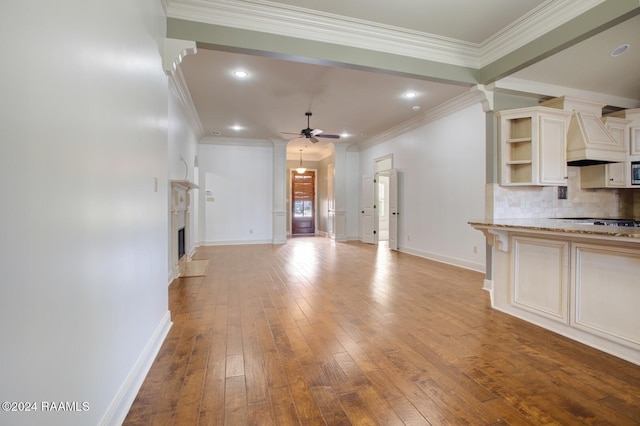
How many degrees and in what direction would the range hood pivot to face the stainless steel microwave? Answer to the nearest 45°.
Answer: approximately 90° to its left

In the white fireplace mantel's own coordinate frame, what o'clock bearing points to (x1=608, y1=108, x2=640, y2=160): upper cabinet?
The upper cabinet is roughly at 1 o'clock from the white fireplace mantel.

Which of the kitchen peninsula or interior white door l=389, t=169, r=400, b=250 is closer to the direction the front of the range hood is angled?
the kitchen peninsula

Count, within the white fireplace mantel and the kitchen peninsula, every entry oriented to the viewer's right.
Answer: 1

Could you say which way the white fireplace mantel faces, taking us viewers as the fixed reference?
facing to the right of the viewer

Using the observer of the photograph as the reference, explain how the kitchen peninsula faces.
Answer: facing the viewer and to the left of the viewer

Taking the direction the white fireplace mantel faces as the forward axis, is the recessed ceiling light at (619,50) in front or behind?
in front

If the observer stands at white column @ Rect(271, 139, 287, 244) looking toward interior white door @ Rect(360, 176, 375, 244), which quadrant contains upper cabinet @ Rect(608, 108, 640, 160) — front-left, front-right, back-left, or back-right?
front-right

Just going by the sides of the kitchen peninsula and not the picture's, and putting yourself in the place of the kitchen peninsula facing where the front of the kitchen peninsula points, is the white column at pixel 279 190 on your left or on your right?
on your right

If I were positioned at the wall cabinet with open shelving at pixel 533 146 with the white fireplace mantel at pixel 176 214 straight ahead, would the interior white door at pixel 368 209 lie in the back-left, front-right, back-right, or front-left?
front-right
